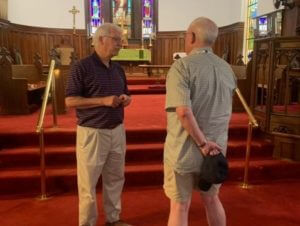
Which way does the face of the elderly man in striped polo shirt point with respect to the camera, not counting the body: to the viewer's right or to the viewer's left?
to the viewer's right

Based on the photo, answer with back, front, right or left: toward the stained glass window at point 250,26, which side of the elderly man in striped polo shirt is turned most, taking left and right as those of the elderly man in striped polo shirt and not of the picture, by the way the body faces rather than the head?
left

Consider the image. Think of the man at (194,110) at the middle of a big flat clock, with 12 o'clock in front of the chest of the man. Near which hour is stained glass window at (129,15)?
The stained glass window is roughly at 1 o'clock from the man.

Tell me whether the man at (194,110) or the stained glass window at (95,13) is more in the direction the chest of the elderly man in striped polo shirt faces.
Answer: the man

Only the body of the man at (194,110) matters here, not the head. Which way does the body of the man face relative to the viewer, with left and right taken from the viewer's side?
facing away from the viewer and to the left of the viewer

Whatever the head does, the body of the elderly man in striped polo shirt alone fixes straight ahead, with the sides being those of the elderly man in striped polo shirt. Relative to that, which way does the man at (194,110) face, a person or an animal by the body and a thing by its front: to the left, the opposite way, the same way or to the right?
the opposite way

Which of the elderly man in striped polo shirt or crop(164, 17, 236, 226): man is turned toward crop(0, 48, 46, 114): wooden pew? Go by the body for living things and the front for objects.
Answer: the man

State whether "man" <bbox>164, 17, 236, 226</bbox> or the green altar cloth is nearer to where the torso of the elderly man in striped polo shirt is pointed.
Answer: the man

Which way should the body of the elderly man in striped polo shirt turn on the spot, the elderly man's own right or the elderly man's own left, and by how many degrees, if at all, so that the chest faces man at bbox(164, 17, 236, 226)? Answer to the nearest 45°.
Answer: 0° — they already face them
